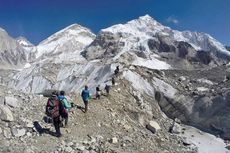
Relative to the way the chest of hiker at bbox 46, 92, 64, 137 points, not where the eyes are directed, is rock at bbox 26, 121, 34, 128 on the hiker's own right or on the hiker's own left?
on the hiker's own left

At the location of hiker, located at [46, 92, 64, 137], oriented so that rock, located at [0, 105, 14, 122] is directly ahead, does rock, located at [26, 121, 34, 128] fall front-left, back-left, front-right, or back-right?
front-right

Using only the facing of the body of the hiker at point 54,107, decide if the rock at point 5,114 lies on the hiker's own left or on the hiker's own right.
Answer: on the hiker's own left

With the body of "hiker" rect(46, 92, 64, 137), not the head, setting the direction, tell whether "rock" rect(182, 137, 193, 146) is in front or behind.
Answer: in front

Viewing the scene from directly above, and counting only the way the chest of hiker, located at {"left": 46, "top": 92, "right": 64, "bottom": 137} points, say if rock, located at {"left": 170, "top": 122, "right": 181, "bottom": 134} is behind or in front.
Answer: in front

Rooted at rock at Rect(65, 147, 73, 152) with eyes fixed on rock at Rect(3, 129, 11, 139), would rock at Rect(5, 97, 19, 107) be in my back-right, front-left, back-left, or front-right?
front-right

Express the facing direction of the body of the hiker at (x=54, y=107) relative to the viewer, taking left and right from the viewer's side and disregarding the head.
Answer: facing away from the viewer and to the right of the viewer

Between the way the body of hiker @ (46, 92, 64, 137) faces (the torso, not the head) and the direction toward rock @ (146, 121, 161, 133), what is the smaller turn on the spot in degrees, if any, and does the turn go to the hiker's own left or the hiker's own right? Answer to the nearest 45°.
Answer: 0° — they already face it

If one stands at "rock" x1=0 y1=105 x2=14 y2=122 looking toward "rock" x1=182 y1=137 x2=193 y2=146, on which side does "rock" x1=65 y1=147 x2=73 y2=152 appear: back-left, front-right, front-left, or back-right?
front-right

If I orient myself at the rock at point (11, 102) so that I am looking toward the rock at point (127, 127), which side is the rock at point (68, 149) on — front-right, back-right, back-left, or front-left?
front-right
